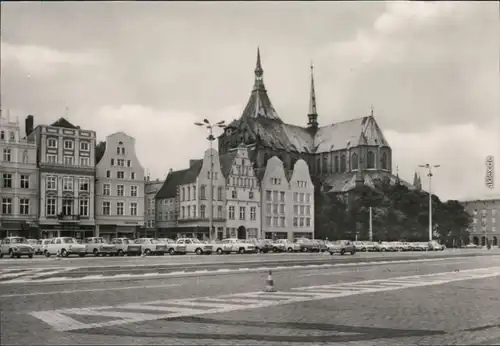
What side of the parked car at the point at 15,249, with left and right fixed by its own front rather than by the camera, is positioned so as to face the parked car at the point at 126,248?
left

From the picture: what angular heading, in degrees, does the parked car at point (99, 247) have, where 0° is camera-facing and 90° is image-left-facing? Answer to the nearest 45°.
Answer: approximately 315°

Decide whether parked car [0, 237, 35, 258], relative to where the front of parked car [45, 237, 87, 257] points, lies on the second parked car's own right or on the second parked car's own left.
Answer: on the second parked car's own right

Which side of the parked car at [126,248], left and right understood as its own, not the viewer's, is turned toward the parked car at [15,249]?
right

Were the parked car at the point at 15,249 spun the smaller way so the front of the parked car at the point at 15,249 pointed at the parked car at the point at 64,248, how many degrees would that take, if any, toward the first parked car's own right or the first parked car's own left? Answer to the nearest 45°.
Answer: approximately 45° to the first parked car's own left

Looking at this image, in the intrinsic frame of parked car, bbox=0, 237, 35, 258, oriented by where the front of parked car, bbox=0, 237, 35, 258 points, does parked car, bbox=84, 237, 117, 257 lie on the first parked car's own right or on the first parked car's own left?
on the first parked car's own left

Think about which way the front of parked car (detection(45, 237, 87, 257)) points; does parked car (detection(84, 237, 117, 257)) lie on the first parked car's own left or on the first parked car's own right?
on the first parked car's own left

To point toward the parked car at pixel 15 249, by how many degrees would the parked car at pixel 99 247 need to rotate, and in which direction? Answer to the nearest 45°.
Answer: approximately 90° to its right

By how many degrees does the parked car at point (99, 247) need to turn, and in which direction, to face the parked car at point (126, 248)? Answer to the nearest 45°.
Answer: approximately 90° to its left
